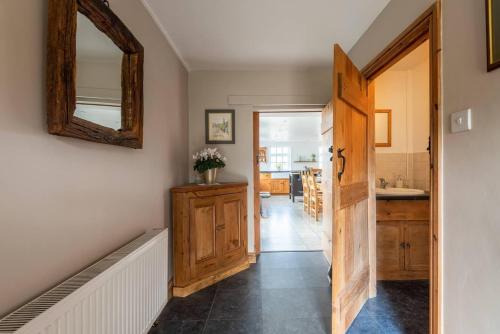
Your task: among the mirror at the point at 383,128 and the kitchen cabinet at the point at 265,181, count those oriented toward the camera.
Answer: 2

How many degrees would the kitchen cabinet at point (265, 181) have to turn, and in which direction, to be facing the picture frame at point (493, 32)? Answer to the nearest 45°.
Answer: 0° — it already faces it

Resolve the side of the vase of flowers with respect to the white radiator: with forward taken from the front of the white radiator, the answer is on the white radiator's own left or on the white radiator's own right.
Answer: on the white radiator's own left

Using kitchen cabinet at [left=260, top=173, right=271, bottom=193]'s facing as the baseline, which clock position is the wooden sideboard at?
The wooden sideboard is roughly at 12 o'clock from the kitchen cabinet.

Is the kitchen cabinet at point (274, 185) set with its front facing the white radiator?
yes

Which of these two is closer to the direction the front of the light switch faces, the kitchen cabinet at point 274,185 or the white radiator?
the white radiator

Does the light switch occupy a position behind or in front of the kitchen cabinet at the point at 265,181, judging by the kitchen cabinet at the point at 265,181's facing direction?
in front

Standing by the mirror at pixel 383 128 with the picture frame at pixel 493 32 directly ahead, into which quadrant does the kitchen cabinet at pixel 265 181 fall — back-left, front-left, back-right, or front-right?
back-right

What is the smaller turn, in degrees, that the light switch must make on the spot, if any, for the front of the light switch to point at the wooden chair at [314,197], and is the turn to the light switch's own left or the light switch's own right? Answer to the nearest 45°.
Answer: approximately 90° to the light switch's own right

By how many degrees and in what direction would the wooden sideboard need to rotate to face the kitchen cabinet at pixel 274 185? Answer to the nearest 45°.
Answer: approximately 135° to its left

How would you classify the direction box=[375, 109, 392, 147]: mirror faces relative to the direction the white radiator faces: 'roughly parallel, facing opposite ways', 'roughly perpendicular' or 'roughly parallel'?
roughly perpendicular

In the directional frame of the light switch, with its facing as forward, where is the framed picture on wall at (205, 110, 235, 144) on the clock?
The framed picture on wall is roughly at 2 o'clock from the light switch.
